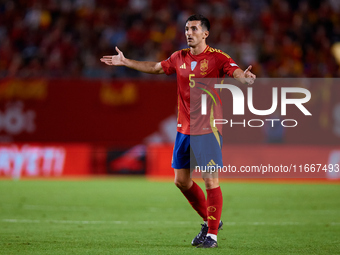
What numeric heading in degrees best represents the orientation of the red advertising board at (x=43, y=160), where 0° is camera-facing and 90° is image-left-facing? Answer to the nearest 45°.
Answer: approximately 0°

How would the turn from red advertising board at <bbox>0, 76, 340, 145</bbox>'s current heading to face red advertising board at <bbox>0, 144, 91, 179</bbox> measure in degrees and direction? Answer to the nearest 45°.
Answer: approximately 45° to its right

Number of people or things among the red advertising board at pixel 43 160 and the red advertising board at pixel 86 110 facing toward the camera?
2

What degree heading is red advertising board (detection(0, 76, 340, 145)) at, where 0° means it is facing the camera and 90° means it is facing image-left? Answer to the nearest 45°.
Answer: approximately 0°
